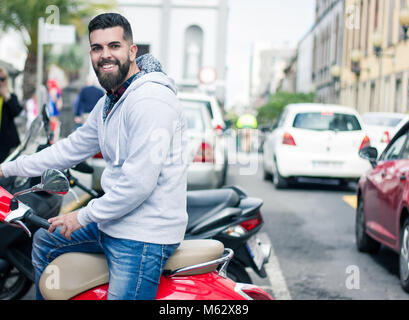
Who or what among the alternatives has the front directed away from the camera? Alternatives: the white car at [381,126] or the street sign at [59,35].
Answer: the white car

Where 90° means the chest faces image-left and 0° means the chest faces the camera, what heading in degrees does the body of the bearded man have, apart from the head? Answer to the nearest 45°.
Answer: approximately 45°

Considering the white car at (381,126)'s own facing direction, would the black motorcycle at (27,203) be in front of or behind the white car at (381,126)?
behind

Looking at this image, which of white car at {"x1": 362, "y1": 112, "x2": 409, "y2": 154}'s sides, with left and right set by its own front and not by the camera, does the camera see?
back

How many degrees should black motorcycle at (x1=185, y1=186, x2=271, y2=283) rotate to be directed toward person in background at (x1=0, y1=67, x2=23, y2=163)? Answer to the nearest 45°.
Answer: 0° — it already faces them

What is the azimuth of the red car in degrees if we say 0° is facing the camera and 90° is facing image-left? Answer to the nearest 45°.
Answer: approximately 135°

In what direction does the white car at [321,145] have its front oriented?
away from the camera

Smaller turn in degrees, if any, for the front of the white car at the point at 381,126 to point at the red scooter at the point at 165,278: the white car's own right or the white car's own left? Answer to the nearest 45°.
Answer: approximately 180°
